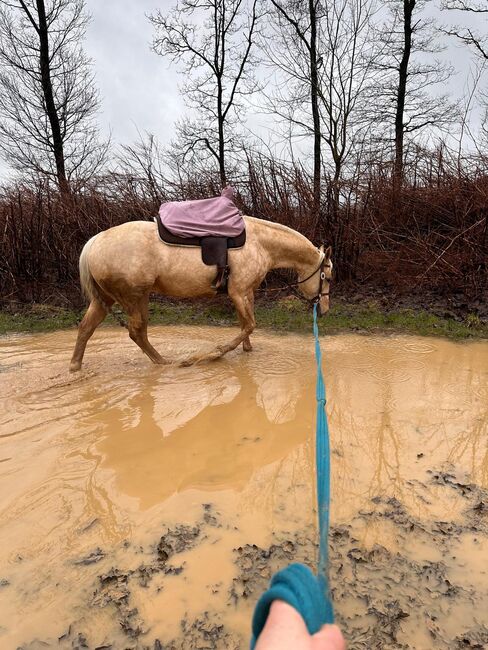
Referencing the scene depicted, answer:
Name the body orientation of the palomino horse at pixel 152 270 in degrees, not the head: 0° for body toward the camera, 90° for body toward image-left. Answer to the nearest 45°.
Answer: approximately 270°
